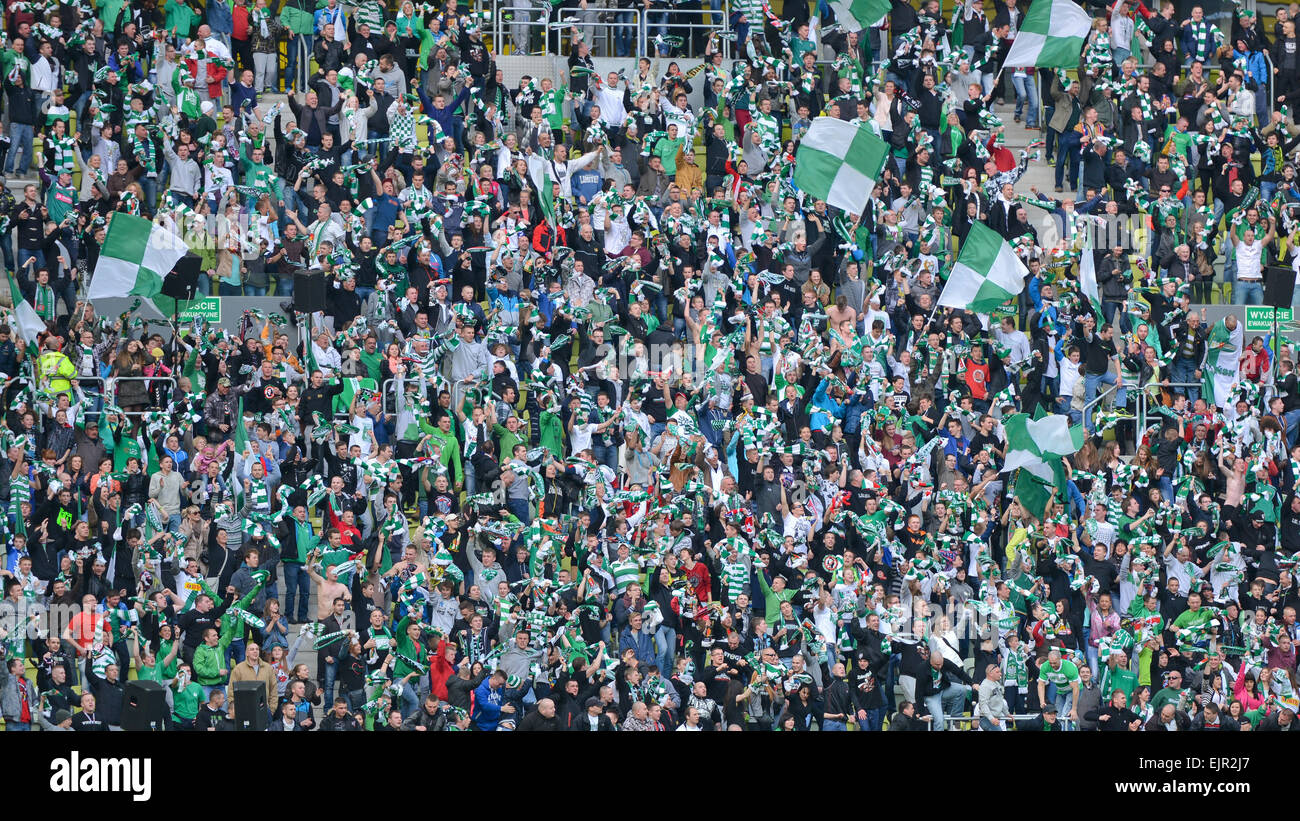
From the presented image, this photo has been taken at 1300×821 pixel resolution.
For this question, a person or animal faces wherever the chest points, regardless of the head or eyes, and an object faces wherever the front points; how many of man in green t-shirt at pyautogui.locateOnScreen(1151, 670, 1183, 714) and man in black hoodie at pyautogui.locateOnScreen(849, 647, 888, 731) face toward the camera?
2

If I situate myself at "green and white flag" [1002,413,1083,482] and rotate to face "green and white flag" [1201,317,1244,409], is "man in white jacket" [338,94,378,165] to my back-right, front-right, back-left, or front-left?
back-left

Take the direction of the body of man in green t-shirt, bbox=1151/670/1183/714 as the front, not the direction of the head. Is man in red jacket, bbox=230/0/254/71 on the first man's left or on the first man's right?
on the first man's right

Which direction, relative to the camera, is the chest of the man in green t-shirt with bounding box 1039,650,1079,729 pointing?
toward the camera

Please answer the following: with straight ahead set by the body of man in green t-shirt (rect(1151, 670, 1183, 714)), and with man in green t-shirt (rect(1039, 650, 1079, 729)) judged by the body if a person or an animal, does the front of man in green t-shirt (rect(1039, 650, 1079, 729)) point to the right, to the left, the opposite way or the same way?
the same way

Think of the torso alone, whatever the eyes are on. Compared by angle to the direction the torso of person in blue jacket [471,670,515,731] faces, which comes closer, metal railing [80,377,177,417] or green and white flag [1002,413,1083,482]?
the green and white flag

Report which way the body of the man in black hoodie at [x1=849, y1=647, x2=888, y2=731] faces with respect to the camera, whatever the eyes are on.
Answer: toward the camera

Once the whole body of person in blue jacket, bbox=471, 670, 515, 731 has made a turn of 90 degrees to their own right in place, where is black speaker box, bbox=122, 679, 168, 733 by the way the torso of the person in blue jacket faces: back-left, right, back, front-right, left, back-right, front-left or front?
front-right

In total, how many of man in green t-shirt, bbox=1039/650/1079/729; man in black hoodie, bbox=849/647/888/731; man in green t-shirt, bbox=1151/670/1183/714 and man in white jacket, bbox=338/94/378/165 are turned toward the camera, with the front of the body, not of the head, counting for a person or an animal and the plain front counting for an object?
4

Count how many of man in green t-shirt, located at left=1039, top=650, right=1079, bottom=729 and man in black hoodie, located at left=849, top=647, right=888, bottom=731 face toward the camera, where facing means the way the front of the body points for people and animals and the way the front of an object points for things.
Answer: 2

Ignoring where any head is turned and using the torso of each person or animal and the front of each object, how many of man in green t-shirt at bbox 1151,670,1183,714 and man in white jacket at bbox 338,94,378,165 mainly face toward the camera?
2

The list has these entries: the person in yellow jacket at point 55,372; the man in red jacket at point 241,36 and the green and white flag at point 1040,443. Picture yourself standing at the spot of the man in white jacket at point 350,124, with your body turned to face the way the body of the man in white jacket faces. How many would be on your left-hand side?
1
